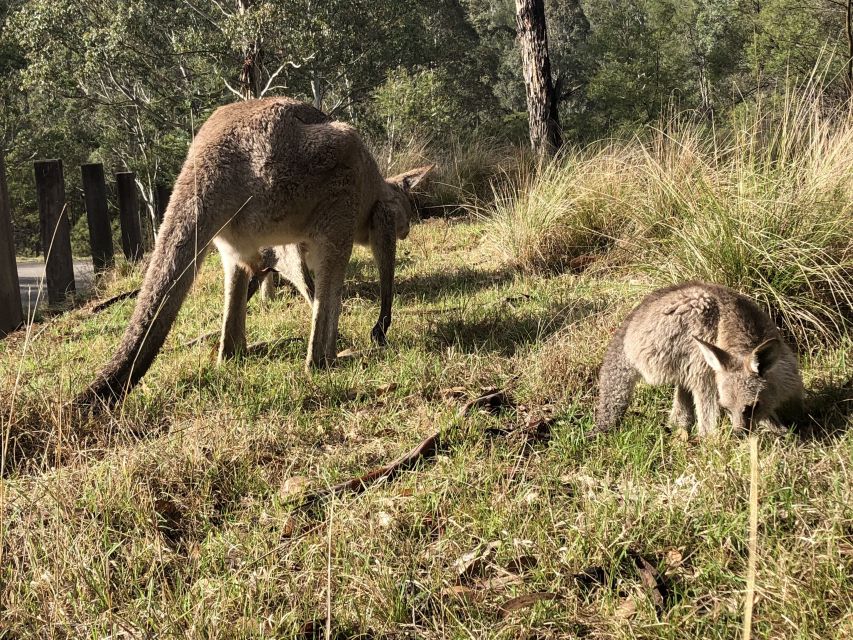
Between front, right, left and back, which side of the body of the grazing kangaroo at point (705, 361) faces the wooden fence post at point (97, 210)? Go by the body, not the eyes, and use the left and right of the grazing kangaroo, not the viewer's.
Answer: back

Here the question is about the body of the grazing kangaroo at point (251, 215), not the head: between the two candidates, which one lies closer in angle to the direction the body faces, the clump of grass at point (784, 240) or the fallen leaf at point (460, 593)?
the clump of grass

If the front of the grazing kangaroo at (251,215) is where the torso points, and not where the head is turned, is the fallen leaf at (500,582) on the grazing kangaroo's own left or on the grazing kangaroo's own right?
on the grazing kangaroo's own right

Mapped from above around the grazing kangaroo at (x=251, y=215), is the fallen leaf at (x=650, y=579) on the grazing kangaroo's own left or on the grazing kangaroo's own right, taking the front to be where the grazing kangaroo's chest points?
on the grazing kangaroo's own right

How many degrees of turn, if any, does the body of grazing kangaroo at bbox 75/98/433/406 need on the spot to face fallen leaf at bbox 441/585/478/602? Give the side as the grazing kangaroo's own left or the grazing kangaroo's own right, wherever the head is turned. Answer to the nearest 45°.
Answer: approximately 135° to the grazing kangaroo's own right

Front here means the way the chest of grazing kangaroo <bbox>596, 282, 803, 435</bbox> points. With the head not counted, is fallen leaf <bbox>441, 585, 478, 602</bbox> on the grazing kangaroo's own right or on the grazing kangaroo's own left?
on the grazing kangaroo's own right

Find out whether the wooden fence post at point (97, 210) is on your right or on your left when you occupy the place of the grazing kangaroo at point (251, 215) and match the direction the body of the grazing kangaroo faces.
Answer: on your left

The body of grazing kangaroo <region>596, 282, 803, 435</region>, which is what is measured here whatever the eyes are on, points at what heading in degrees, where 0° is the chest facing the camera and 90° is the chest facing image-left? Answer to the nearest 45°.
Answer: approximately 315°

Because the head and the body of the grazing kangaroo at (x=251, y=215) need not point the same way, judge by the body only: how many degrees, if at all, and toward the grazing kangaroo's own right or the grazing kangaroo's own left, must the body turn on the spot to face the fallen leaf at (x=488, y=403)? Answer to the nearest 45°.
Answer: approximately 90° to the grazing kangaroo's own right

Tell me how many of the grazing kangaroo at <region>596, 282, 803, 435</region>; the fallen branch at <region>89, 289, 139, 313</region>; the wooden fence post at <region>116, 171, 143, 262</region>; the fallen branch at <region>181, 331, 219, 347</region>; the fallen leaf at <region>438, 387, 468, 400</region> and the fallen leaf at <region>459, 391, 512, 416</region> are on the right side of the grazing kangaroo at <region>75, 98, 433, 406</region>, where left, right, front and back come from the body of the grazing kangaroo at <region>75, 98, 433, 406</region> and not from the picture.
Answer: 3

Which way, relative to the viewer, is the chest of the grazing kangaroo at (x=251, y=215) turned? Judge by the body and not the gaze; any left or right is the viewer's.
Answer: facing away from the viewer and to the right of the viewer
